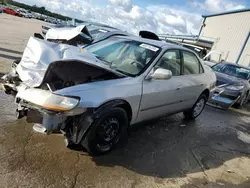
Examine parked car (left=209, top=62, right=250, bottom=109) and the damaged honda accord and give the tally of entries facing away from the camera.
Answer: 0

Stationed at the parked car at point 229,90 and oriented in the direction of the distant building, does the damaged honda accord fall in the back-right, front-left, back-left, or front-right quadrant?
back-left

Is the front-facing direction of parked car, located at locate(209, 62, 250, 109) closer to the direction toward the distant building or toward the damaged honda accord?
the damaged honda accord

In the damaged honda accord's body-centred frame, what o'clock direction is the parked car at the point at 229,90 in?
The parked car is roughly at 6 o'clock from the damaged honda accord.

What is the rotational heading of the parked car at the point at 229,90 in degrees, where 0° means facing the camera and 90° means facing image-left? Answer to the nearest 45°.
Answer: approximately 45°

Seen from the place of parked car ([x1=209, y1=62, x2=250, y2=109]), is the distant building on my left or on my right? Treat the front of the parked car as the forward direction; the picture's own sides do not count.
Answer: on my right
